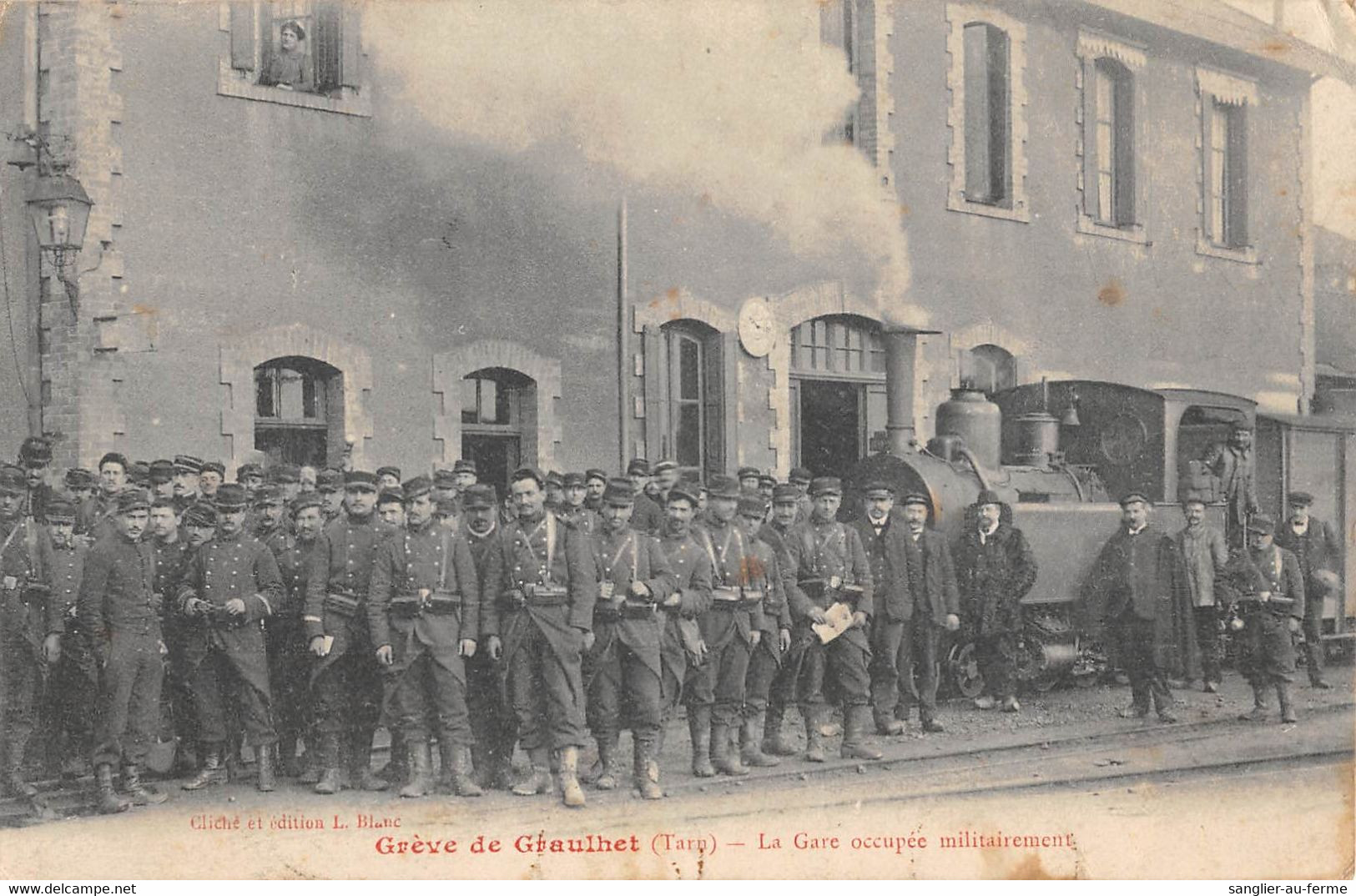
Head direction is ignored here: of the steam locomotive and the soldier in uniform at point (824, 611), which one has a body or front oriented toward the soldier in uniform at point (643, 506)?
the steam locomotive

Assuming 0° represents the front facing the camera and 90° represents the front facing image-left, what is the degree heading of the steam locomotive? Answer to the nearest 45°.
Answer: approximately 45°

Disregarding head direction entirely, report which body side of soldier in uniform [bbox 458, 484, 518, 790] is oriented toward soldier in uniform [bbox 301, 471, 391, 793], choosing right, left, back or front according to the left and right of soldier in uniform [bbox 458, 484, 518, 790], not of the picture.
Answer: right

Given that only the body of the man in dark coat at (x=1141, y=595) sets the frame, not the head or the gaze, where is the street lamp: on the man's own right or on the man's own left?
on the man's own right

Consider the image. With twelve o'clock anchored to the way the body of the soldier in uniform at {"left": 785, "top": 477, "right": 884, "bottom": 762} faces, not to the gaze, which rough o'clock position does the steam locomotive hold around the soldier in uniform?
The steam locomotive is roughly at 7 o'clock from the soldier in uniform.

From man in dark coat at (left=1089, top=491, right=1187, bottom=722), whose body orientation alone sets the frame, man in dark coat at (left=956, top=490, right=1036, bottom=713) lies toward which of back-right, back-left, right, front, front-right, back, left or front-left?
right

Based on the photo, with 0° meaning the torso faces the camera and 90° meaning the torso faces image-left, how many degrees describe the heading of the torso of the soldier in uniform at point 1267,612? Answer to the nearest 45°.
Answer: approximately 0°

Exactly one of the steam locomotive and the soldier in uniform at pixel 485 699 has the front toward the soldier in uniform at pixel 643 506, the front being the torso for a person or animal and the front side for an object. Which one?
the steam locomotive
